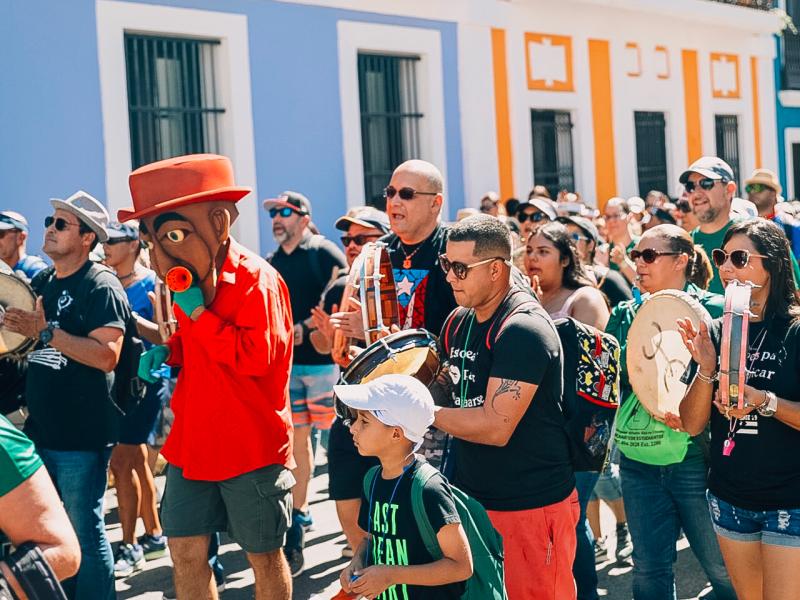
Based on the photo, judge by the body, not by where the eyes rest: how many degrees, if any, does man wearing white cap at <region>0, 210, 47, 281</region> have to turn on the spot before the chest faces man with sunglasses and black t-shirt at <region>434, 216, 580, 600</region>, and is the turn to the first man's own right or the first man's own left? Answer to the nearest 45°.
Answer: approximately 45° to the first man's own left

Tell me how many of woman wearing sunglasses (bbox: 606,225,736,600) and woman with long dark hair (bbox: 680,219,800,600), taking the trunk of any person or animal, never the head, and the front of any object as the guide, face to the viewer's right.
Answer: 0

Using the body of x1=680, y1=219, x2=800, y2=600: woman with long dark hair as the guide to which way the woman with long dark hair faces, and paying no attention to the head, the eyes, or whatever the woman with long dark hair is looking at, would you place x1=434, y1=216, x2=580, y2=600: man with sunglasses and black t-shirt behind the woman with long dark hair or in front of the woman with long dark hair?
in front

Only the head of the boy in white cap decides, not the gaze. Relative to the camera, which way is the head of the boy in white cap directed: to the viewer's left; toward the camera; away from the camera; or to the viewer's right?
to the viewer's left

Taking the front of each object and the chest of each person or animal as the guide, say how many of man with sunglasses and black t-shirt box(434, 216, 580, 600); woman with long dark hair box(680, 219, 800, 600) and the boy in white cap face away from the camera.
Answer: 0

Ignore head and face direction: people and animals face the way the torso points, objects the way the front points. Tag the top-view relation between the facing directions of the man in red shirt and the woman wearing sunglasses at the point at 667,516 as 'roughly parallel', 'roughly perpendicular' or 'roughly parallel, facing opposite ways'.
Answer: roughly parallel

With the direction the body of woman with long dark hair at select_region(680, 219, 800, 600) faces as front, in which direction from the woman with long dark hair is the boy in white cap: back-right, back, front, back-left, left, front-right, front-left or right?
front

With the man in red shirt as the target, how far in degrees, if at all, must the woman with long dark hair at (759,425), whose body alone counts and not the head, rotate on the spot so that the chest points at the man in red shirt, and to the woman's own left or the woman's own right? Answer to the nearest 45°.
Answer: approximately 45° to the woman's own right

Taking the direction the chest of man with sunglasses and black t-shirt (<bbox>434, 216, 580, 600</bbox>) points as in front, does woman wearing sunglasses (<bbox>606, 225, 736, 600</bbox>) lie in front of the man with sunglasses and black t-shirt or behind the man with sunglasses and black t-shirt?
behind

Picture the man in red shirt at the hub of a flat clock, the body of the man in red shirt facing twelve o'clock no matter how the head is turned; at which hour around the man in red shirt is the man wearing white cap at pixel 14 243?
The man wearing white cap is roughly at 4 o'clock from the man in red shirt.

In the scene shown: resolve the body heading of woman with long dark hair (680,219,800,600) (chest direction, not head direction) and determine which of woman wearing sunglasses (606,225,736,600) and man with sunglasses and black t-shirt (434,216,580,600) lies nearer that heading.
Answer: the man with sunglasses and black t-shirt

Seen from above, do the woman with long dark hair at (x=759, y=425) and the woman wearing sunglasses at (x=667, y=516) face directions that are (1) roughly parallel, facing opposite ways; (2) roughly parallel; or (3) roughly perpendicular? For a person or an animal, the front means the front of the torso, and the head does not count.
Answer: roughly parallel

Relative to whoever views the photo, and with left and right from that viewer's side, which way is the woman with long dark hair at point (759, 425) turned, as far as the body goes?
facing the viewer and to the left of the viewer

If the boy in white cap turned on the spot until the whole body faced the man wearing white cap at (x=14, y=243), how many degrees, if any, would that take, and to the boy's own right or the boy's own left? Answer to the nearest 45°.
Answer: approximately 90° to the boy's own right

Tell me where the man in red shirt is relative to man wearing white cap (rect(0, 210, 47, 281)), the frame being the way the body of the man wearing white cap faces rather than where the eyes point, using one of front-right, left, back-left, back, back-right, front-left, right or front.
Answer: front-left
